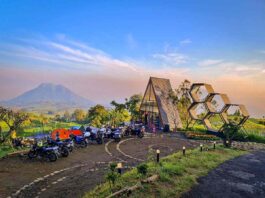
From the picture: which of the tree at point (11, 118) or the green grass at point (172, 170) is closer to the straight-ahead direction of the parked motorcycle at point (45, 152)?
the tree

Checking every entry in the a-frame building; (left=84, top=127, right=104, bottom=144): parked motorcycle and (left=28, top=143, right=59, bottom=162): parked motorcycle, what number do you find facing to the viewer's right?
0

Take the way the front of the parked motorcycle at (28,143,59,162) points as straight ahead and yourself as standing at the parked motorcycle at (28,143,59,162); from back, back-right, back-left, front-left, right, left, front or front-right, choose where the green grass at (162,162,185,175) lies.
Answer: back

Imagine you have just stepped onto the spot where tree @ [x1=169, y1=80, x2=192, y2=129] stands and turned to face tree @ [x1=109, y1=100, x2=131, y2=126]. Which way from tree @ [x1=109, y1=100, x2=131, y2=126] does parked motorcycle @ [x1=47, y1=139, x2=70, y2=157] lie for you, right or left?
left

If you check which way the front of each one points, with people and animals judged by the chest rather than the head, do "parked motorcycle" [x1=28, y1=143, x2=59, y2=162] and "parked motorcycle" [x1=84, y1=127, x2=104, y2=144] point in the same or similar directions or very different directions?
same or similar directions

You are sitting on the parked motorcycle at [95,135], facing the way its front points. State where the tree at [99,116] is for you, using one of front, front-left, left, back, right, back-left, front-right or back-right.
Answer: front-right

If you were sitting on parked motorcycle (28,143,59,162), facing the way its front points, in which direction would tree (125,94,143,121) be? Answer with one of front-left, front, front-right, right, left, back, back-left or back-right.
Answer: right

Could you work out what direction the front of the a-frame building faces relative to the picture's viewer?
facing the viewer and to the left of the viewer

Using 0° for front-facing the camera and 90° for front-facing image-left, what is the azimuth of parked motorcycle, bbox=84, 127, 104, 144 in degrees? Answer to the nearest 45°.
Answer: approximately 135°

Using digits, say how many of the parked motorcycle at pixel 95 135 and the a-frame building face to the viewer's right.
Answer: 0
